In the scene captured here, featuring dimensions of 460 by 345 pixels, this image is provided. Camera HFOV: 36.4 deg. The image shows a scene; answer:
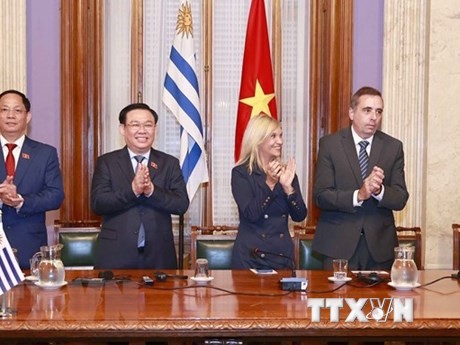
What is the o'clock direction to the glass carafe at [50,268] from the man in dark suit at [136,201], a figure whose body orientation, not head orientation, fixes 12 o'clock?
The glass carafe is roughly at 1 o'clock from the man in dark suit.

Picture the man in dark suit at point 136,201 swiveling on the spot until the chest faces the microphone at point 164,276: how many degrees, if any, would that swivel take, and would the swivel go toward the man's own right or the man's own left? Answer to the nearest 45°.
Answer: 0° — they already face it

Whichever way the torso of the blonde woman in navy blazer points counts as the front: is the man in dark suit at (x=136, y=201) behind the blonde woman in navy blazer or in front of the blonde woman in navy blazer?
behind

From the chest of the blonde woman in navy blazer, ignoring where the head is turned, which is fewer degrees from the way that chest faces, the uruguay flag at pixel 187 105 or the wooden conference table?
the wooden conference table

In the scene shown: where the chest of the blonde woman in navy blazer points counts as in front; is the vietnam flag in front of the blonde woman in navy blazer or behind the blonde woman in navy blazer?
behind

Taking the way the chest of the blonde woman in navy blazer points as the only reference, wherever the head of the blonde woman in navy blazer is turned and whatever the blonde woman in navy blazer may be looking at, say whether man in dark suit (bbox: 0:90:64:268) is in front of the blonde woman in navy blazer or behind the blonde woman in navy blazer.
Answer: behind

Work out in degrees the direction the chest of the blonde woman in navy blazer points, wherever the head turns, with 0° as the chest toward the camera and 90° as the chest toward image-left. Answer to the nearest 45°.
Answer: approximately 315°

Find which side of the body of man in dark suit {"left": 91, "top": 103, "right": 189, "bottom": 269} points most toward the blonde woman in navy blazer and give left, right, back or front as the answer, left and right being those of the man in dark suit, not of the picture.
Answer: left

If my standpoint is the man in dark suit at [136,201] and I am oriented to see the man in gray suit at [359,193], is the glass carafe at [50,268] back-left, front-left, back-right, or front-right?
back-right

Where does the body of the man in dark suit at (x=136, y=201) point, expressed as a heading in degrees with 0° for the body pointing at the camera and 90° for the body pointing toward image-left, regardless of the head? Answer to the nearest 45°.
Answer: approximately 0°

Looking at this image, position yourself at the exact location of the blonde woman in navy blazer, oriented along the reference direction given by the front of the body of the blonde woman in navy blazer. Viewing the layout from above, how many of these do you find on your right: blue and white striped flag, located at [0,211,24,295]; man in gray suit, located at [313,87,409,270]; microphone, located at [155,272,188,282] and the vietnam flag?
2

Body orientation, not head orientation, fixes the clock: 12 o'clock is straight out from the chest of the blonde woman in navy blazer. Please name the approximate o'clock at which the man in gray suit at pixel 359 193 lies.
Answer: The man in gray suit is roughly at 10 o'clock from the blonde woman in navy blazer.
